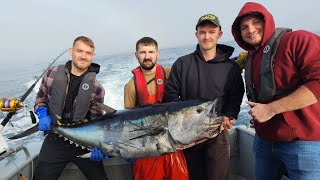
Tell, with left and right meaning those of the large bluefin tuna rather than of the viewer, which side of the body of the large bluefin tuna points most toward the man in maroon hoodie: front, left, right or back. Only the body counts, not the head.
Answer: front

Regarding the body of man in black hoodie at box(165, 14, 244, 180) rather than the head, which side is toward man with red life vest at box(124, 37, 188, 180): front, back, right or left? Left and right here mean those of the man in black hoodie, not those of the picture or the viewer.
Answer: right

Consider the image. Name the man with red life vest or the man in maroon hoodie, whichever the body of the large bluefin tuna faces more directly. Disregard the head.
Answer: the man in maroon hoodie

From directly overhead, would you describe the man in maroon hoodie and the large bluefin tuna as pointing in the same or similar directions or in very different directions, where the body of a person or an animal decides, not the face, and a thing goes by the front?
very different directions

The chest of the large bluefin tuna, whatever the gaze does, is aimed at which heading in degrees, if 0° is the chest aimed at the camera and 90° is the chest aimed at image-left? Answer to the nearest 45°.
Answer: approximately 270°

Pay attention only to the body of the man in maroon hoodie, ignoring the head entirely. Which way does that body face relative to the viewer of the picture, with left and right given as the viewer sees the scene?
facing the viewer and to the left of the viewer

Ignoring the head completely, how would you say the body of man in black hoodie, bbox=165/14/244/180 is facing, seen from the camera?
toward the camera
